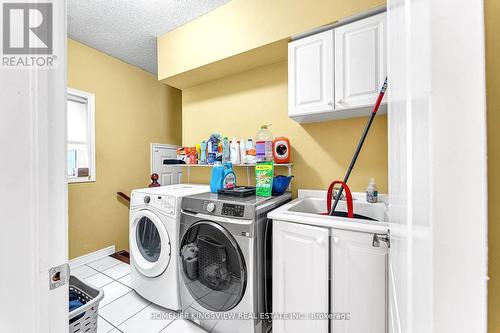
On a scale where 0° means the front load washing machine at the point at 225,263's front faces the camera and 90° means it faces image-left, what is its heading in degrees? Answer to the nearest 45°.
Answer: approximately 45°

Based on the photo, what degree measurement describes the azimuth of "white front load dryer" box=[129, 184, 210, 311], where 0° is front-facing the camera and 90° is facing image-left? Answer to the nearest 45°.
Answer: approximately 45°

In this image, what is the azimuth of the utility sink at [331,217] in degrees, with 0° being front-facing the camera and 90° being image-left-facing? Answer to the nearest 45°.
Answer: approximately 0°

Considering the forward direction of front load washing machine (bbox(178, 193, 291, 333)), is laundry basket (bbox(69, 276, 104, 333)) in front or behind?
in front

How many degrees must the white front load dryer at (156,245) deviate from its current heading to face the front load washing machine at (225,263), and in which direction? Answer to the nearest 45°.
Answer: approximately 90° to its left

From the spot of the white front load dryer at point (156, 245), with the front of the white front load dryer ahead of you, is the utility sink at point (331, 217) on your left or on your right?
on your left

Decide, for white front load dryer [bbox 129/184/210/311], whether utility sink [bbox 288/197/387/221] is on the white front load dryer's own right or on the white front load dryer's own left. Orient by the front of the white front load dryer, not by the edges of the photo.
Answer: on the white front load dryer's own left

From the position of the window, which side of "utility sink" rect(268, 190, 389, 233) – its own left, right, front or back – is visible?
right
